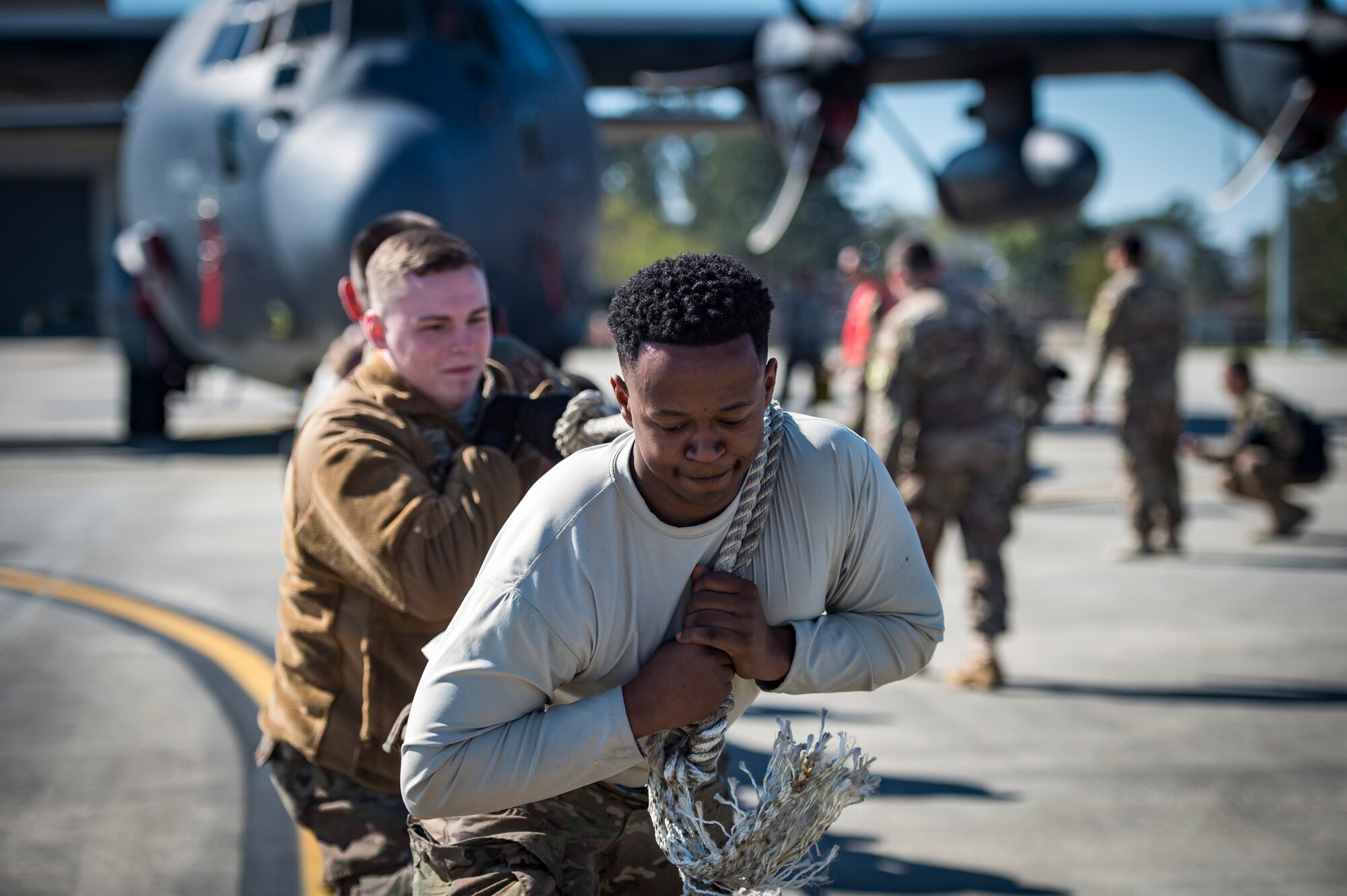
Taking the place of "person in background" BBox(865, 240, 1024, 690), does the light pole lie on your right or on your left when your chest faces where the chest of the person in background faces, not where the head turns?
on your right

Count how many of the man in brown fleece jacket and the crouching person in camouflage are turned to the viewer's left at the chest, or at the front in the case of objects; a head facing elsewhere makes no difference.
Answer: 1

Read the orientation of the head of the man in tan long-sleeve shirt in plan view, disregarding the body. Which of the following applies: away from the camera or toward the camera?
toward the camera

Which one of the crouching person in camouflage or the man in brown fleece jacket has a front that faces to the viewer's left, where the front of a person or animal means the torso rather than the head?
the crouching person in camouflage

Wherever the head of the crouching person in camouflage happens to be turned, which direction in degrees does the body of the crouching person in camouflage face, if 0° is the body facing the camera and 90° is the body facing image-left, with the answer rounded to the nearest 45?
approximately 90°

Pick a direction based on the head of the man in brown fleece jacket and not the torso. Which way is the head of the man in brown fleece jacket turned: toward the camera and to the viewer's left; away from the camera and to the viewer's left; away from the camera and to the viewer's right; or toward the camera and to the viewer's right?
toward the camera and to the viewer's right

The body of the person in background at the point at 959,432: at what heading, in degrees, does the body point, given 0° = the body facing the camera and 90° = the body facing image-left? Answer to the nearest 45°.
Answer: approximately 135°

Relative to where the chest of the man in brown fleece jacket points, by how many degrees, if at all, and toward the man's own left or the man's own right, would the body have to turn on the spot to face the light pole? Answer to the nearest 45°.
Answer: approximately 90° to the man's own left
